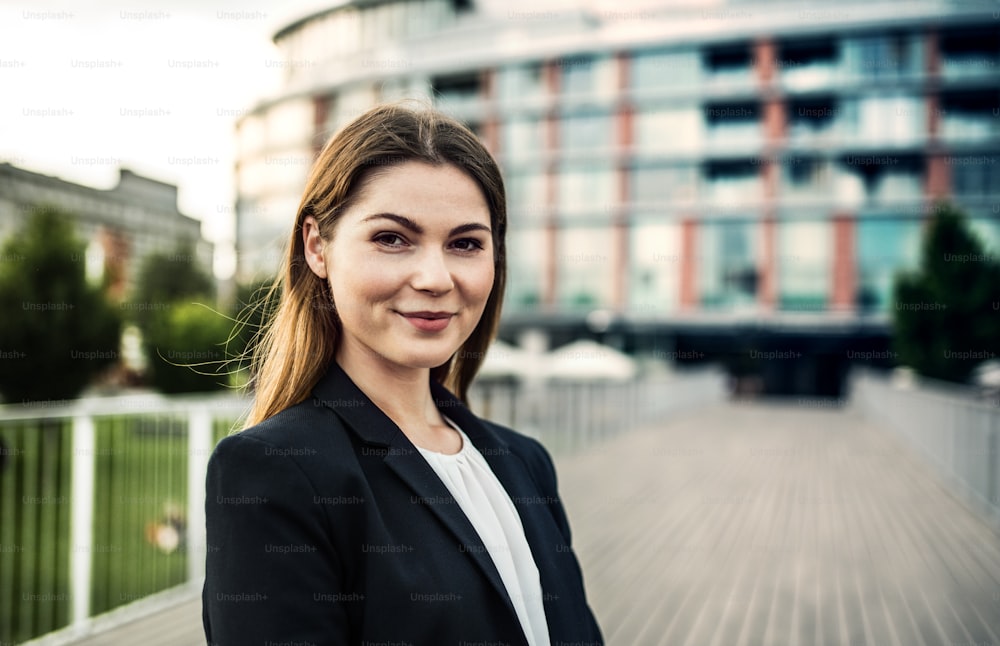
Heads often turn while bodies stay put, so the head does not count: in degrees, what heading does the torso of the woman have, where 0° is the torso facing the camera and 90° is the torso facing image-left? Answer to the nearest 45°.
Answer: approximately 315°

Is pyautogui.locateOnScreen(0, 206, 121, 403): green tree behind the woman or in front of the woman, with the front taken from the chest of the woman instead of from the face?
behind

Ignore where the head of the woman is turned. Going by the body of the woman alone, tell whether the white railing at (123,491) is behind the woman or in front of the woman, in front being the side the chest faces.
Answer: behind

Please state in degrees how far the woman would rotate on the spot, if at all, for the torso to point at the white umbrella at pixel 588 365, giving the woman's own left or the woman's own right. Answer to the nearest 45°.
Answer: approximately 135° to the woman's own left

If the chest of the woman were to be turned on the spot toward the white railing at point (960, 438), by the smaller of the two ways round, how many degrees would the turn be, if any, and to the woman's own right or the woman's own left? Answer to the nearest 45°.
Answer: approximately 90° to the woman's own left

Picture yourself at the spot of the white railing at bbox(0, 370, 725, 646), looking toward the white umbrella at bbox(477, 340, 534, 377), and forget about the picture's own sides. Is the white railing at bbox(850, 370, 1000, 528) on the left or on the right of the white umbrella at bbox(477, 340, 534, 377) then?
right

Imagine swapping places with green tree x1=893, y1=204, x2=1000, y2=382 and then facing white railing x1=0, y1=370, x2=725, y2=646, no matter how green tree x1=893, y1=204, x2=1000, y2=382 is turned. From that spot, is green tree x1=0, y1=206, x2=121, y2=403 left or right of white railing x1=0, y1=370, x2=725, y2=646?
right

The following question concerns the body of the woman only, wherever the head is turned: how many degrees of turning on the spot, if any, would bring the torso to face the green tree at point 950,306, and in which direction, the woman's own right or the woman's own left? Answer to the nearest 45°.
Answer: approximately 90° to the woman's own left
